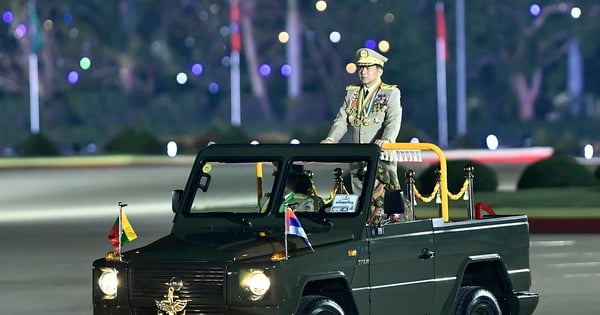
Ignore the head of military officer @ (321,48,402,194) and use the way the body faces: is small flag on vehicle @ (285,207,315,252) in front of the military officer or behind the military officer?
in front

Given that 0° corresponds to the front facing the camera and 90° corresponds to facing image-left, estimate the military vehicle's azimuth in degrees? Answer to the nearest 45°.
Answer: approximately 45°

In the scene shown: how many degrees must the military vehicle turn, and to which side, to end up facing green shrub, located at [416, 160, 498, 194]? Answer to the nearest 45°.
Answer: approximately 135° to its right

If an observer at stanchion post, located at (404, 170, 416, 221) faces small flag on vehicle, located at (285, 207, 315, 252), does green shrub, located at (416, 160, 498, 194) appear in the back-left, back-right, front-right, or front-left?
back-right

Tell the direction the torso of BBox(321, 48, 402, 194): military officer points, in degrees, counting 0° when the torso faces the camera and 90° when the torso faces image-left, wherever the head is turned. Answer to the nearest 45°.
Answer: approximately 45°

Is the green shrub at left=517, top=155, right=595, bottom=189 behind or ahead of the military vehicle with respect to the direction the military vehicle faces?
behind
